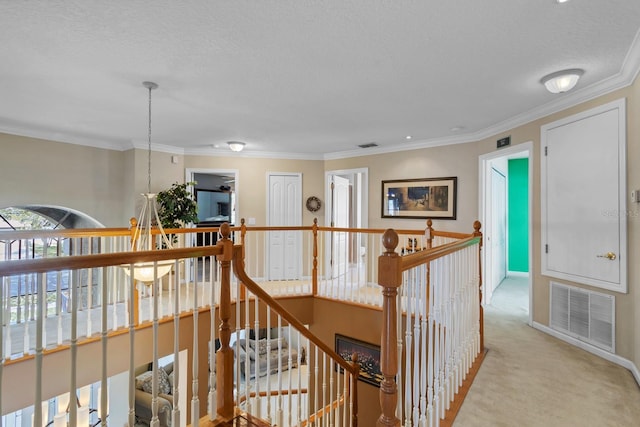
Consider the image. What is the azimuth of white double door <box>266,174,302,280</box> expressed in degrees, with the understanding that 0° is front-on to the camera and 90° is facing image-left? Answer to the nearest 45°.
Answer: approximately 0°

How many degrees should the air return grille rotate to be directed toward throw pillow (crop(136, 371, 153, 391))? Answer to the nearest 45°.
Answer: approximately 45° to its right

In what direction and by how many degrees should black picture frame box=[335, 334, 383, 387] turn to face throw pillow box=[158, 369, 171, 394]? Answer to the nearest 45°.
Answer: approximately 45° to its right

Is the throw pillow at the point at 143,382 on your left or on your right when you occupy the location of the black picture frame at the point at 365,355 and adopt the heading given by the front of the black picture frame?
on your right

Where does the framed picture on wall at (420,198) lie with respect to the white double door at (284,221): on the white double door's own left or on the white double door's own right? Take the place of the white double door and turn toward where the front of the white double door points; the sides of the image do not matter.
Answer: on the white double door's own left

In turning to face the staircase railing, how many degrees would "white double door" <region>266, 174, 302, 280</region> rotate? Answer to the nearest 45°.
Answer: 0° — it already faces it

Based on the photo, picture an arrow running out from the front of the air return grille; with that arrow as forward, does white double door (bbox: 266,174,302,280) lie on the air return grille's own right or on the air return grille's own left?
on the air return grille's own right

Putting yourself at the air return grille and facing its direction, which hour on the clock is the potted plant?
The potted plant is roughly at 1 o'clock from the air return grille.
